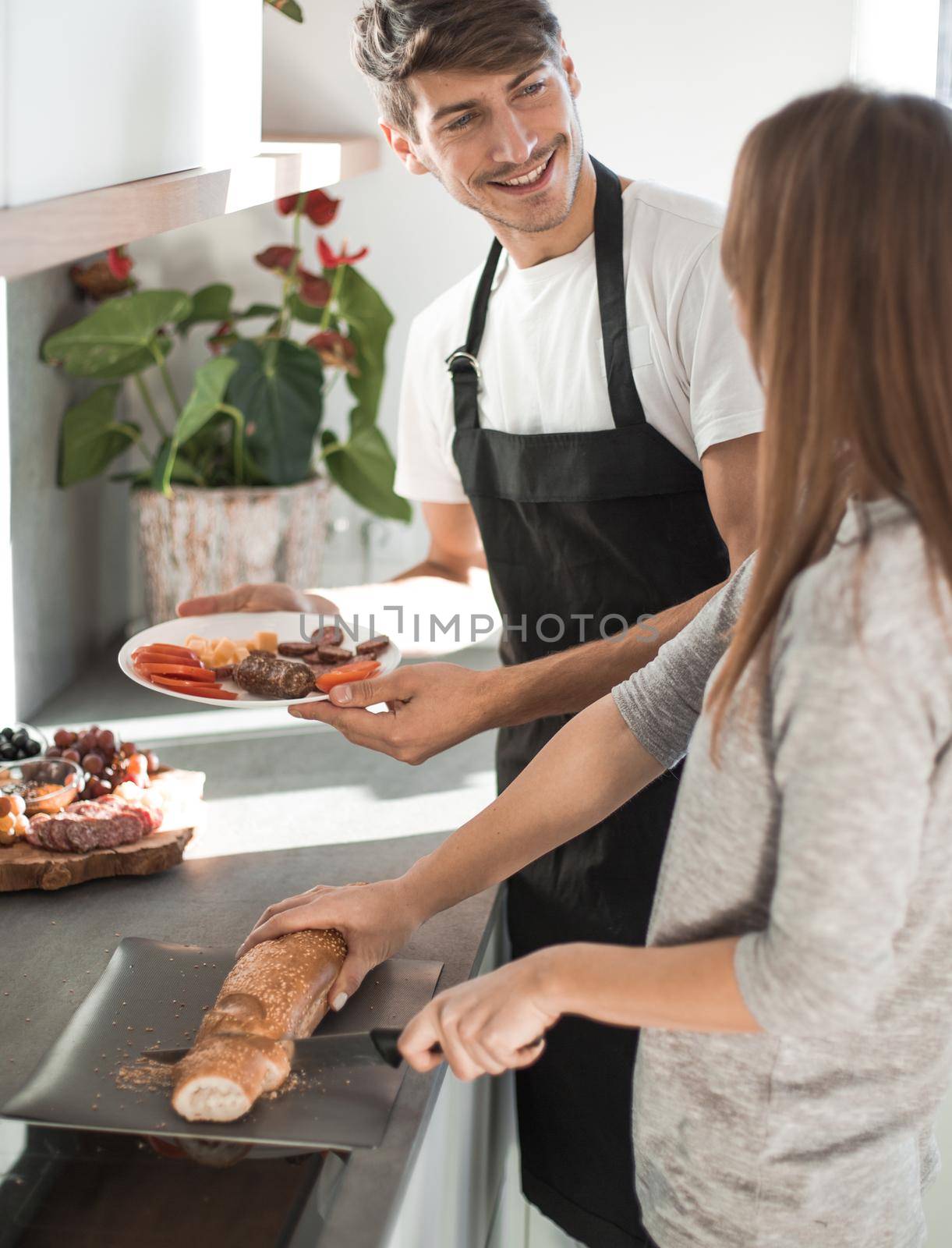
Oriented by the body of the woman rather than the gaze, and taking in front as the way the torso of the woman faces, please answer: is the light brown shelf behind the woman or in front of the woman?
in front

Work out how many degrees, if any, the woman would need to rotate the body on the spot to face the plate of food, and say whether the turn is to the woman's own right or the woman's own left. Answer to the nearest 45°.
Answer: approximately 45° to the woman's own right

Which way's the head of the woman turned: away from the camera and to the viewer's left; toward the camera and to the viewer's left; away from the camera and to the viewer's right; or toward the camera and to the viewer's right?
away from the camera and to the viewer's left

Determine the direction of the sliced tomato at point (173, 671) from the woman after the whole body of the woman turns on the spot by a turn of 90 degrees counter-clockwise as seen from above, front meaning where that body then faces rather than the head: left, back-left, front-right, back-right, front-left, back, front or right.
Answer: back-right

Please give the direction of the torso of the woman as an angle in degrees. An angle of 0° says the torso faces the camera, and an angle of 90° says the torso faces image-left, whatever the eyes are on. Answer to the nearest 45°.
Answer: approximately 90°

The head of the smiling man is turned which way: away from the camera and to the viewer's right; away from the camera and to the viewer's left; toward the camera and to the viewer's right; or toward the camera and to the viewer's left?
toward the camera and to the viewer's right

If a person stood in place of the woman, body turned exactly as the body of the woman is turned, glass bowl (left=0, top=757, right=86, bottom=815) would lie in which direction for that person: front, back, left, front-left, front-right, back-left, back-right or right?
front-right

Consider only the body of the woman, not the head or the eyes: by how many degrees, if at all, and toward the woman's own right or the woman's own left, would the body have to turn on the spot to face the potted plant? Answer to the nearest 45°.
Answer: approximately 45° to the woman's own right

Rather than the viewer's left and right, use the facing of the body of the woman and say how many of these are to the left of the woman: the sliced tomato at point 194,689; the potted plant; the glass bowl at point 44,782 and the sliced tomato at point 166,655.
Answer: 0

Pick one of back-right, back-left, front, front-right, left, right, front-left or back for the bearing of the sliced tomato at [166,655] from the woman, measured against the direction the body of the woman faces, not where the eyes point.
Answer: front-right
